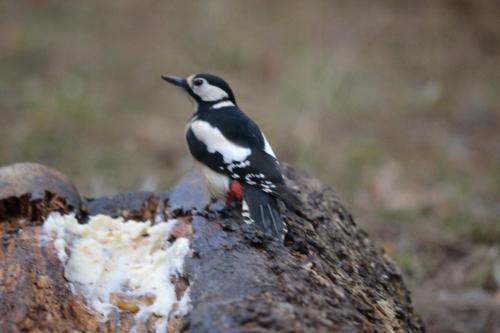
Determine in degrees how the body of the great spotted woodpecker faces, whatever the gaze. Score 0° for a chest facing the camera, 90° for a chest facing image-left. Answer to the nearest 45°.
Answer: approximately 135°
